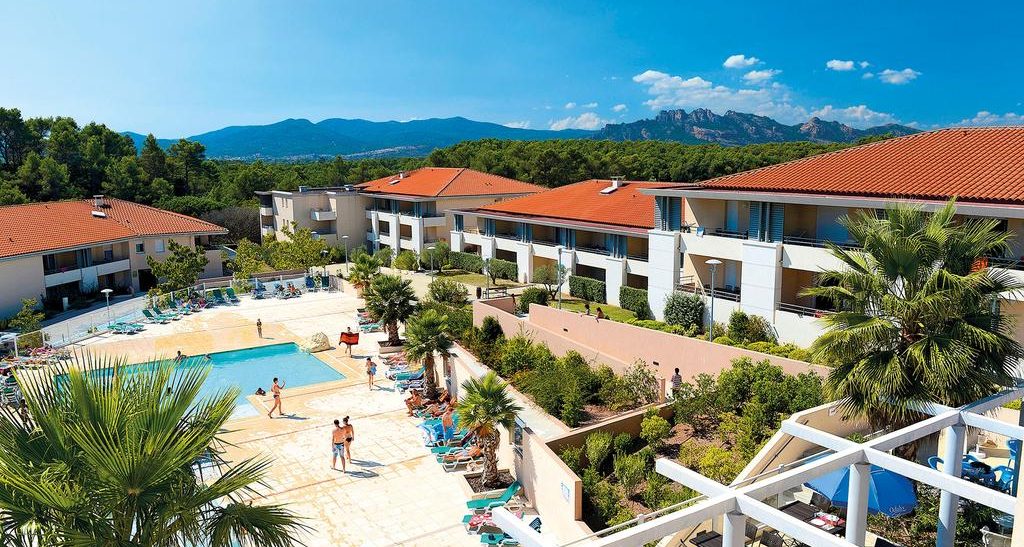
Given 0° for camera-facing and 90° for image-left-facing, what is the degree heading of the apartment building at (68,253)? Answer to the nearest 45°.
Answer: approximately 315°

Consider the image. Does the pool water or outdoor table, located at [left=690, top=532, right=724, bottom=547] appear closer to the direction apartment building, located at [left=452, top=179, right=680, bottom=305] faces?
the pool water

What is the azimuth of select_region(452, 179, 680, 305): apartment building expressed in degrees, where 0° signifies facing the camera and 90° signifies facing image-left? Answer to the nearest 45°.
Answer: approximately 45°

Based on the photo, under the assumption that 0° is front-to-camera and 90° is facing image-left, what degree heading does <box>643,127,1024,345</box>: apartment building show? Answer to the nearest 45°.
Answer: approximately 45°

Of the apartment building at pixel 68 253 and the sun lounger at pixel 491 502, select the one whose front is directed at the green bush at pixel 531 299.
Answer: the apartment building

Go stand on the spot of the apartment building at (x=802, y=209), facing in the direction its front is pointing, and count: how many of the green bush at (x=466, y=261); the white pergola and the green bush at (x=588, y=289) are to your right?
2

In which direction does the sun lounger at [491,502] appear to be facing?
to the viewer's left

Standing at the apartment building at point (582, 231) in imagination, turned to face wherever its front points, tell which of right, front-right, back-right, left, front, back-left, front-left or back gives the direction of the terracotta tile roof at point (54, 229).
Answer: front-right

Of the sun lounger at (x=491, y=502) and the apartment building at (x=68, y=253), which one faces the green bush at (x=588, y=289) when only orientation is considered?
the apartment building

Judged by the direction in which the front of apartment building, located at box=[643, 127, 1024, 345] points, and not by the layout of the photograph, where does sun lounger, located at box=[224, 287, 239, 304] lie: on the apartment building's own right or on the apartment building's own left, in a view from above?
on the apartment building's own right

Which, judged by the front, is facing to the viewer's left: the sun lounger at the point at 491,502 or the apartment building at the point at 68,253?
the sun lounger

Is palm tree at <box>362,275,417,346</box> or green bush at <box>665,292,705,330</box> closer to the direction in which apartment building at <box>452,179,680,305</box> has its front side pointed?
the palm tree

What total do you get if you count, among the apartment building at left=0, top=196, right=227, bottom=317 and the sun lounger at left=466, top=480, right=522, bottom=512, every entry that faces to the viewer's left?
1
